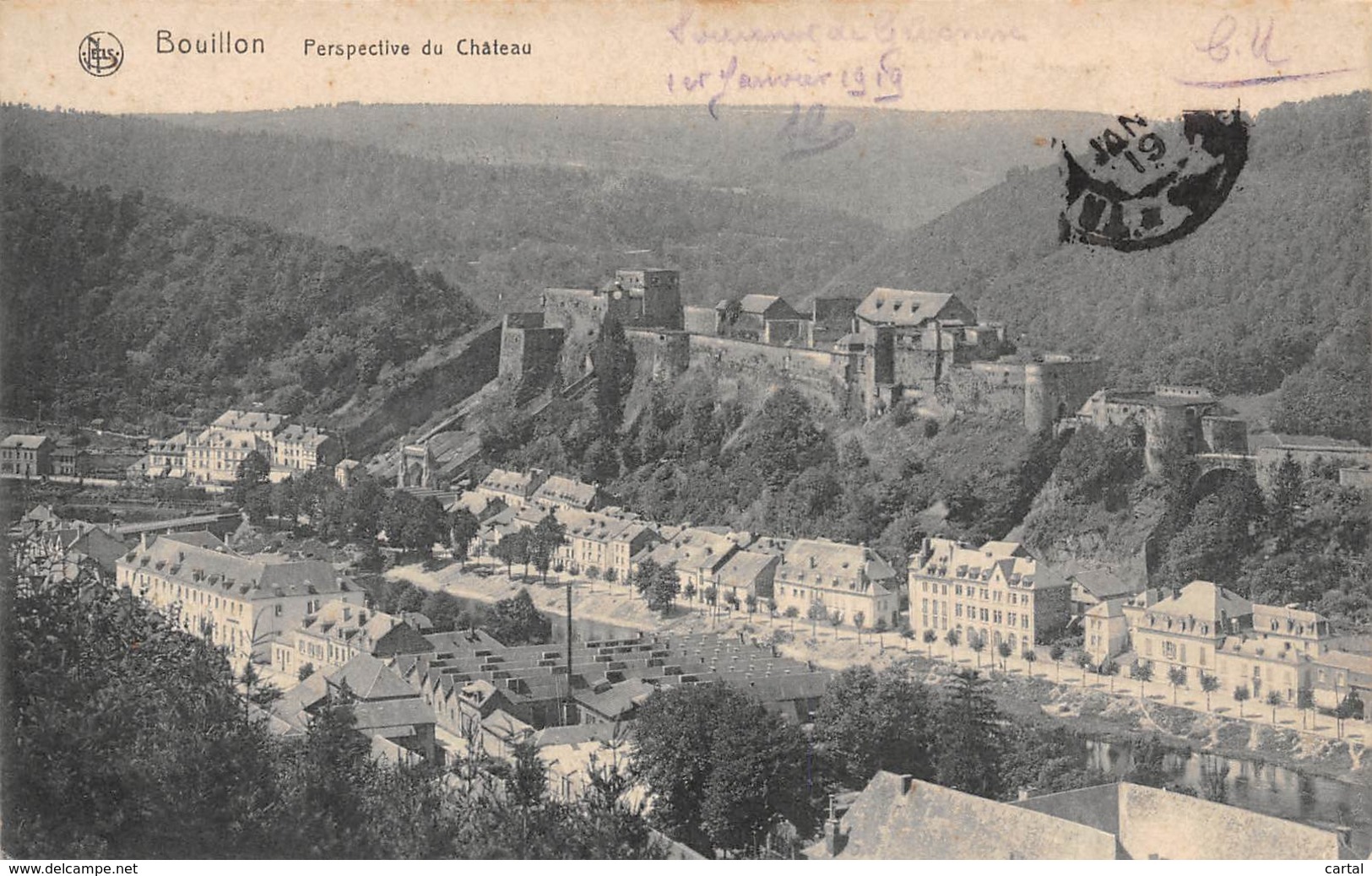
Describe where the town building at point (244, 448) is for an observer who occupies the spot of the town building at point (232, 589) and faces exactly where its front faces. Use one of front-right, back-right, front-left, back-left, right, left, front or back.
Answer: back-right

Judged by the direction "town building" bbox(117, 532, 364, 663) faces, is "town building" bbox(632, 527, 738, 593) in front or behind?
behind

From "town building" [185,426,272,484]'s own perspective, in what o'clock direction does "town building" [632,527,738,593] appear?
"town building" [632,527,738,593] is roughly at 10 o'clock from "town building" [185,426,272,484].

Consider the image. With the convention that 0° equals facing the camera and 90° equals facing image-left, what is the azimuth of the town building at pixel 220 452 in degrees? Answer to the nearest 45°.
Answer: approximately 0°

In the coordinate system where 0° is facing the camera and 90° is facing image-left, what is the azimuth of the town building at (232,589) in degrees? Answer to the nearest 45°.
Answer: approximately 45°

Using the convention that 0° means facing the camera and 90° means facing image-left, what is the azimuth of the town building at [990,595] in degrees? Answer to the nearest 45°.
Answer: approximately 45°

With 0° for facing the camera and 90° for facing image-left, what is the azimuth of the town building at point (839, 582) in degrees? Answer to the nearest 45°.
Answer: approximately 45°

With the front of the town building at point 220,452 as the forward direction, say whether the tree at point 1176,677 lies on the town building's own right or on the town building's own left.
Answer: on the town building's own left

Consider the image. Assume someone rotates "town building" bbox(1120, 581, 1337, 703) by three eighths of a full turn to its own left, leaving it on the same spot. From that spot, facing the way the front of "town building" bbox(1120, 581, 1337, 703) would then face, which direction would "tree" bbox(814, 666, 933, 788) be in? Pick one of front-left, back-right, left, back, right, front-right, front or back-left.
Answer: back-right
